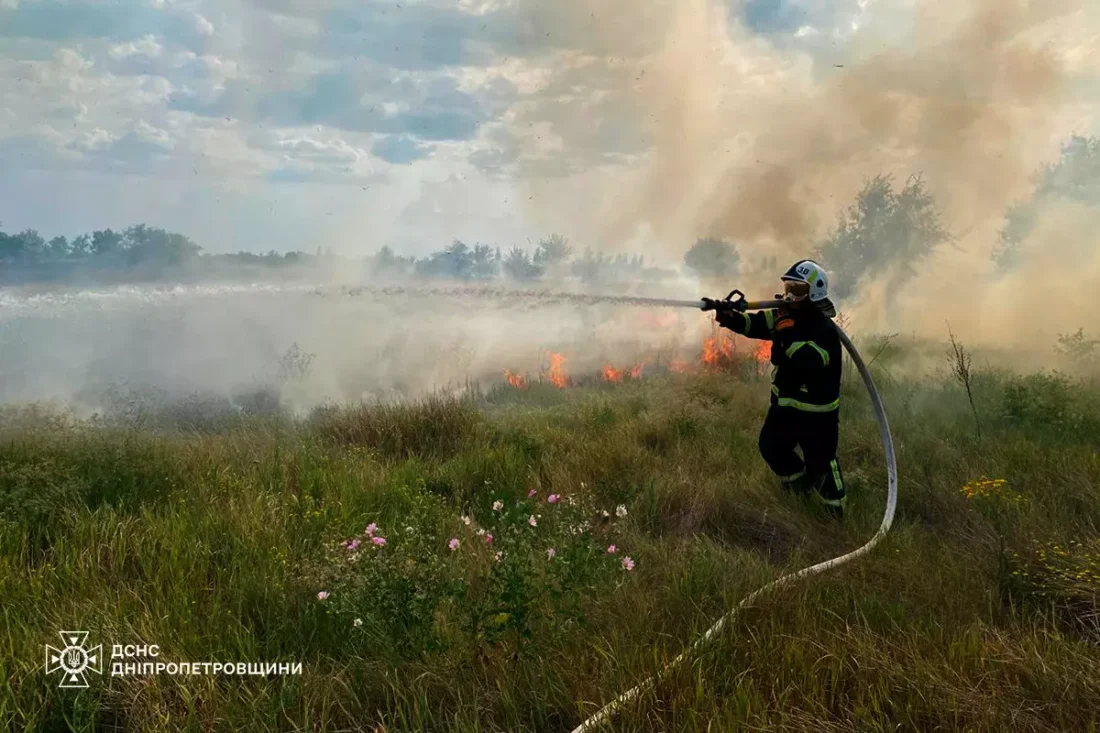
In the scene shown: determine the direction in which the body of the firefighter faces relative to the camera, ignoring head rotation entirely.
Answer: to the viewer's left
